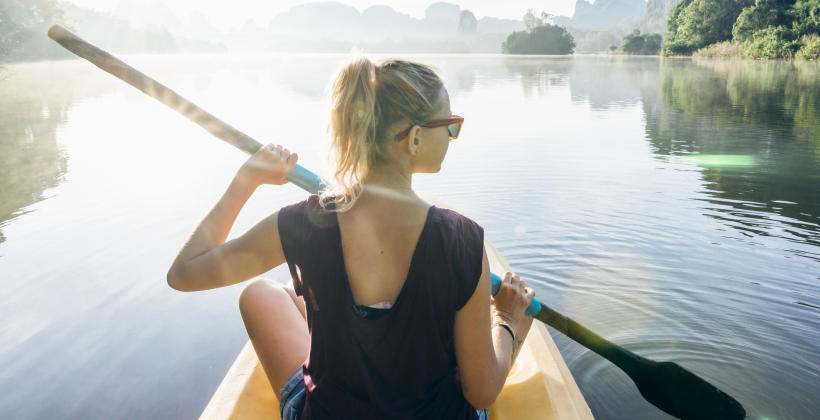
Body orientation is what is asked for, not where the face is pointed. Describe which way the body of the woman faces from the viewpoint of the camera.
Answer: away from the camera

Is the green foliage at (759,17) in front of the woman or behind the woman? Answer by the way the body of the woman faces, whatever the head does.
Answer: in front
